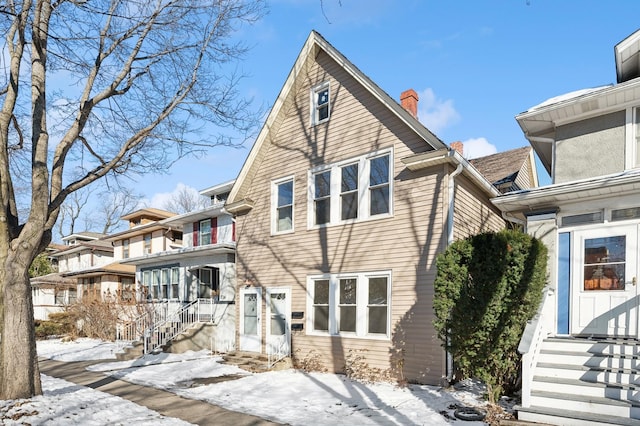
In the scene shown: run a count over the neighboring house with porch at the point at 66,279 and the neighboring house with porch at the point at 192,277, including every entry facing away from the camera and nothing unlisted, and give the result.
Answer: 0

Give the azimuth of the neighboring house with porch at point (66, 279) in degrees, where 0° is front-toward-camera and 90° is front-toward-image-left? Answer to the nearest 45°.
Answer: approximately 45°

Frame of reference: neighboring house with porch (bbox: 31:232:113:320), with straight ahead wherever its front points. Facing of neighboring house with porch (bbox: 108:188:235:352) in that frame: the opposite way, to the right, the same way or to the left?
the same way

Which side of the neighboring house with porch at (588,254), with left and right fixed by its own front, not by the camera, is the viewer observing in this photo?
front

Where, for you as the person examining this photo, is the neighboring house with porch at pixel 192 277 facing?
facing the viewer and to the left of the viewer

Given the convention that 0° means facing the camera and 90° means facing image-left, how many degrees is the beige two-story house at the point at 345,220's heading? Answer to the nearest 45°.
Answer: approximately 45°

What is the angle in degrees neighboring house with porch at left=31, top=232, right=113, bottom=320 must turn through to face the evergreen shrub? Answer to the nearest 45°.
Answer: approximately 45° to its left

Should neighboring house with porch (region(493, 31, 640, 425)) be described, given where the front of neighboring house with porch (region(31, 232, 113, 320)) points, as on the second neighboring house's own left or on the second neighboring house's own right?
on the second neighboring house's own left

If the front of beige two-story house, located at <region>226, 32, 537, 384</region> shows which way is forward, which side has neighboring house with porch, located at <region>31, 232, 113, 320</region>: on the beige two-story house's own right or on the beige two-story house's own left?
on the beige two-story house's own right

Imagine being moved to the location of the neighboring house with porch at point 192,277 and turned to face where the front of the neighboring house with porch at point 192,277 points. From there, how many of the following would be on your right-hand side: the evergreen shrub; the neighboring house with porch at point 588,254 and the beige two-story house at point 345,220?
0

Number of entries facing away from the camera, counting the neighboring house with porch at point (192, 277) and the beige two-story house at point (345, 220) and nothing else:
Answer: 0

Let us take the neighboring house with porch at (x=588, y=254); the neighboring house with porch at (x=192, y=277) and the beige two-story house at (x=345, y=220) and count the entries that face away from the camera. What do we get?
0
